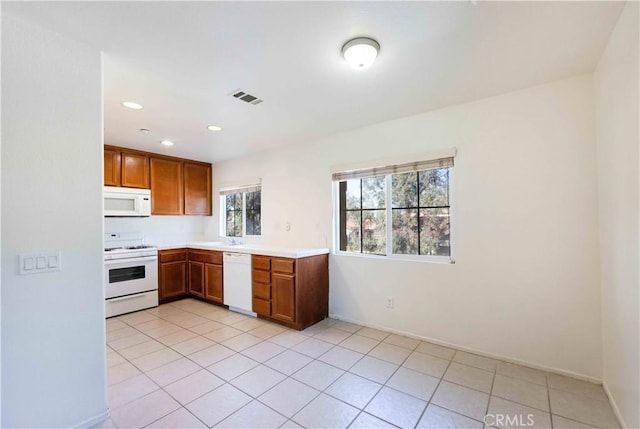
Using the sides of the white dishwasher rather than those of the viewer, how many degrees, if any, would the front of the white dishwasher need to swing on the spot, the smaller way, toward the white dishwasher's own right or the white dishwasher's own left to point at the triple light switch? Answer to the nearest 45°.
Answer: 0° — it already faces it

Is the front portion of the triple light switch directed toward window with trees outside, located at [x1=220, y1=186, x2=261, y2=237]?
no

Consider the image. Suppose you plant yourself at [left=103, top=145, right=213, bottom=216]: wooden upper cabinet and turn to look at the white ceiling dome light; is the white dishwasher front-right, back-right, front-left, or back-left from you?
front-left

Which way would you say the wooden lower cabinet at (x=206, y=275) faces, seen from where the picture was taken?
facing the viewer and to the left of the viewer

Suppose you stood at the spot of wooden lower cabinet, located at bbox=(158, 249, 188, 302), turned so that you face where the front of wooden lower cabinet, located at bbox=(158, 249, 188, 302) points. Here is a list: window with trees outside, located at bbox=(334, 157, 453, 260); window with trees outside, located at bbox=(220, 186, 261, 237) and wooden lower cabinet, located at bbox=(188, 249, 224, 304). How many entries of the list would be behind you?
0

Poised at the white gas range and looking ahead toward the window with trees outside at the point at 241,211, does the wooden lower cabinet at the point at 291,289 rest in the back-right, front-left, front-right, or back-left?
front-right

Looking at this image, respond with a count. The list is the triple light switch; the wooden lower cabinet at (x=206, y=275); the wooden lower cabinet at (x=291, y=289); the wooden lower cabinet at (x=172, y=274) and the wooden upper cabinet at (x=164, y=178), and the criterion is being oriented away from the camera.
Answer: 0

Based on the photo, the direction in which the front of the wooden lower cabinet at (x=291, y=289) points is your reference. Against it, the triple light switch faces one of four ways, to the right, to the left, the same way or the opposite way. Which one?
to the left

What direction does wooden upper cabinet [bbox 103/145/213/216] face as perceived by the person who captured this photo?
facing the viewer and to the right of the viewer

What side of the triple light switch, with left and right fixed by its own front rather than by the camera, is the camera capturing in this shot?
front

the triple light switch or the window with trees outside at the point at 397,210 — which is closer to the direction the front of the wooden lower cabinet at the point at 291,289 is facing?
the triple light switch

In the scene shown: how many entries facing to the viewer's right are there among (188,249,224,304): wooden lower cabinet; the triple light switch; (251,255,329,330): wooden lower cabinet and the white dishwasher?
0

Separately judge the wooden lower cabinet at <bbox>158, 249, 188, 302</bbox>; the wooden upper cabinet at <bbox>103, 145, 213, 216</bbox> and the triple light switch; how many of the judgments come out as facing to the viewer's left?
0
